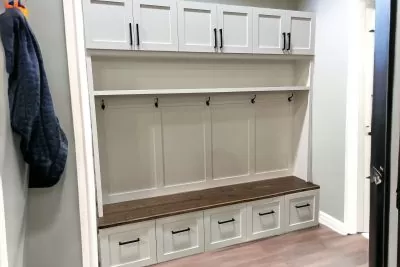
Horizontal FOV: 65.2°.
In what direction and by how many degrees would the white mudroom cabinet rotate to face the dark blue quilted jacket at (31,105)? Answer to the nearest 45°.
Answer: approximately 45° to its right

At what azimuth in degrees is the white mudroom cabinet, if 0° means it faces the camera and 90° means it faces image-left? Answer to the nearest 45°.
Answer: approximately 315°
